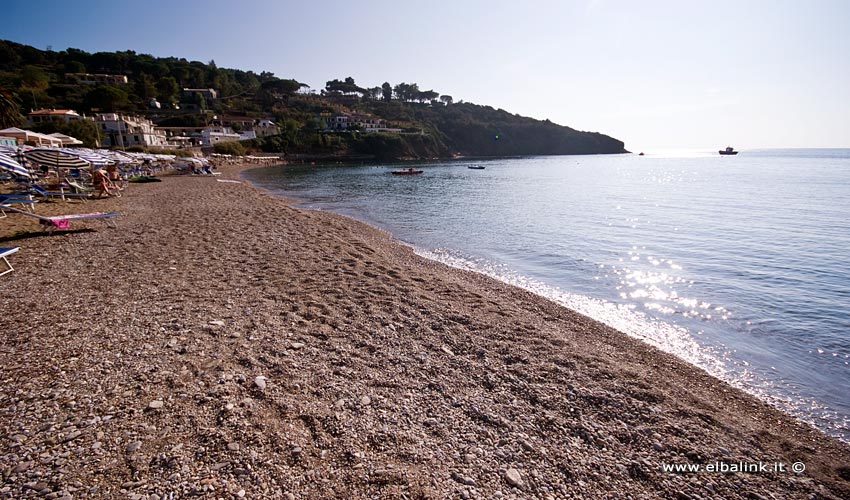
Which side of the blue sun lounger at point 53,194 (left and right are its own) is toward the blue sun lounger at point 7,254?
right

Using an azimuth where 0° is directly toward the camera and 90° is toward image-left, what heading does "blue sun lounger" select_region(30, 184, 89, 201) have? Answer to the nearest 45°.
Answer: approximately 270°

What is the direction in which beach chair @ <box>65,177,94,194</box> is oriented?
to the viewer's right

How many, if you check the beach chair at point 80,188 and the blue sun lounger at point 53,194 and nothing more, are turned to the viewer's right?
2

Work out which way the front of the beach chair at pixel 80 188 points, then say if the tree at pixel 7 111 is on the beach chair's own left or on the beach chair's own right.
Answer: on the beach chair's own left
